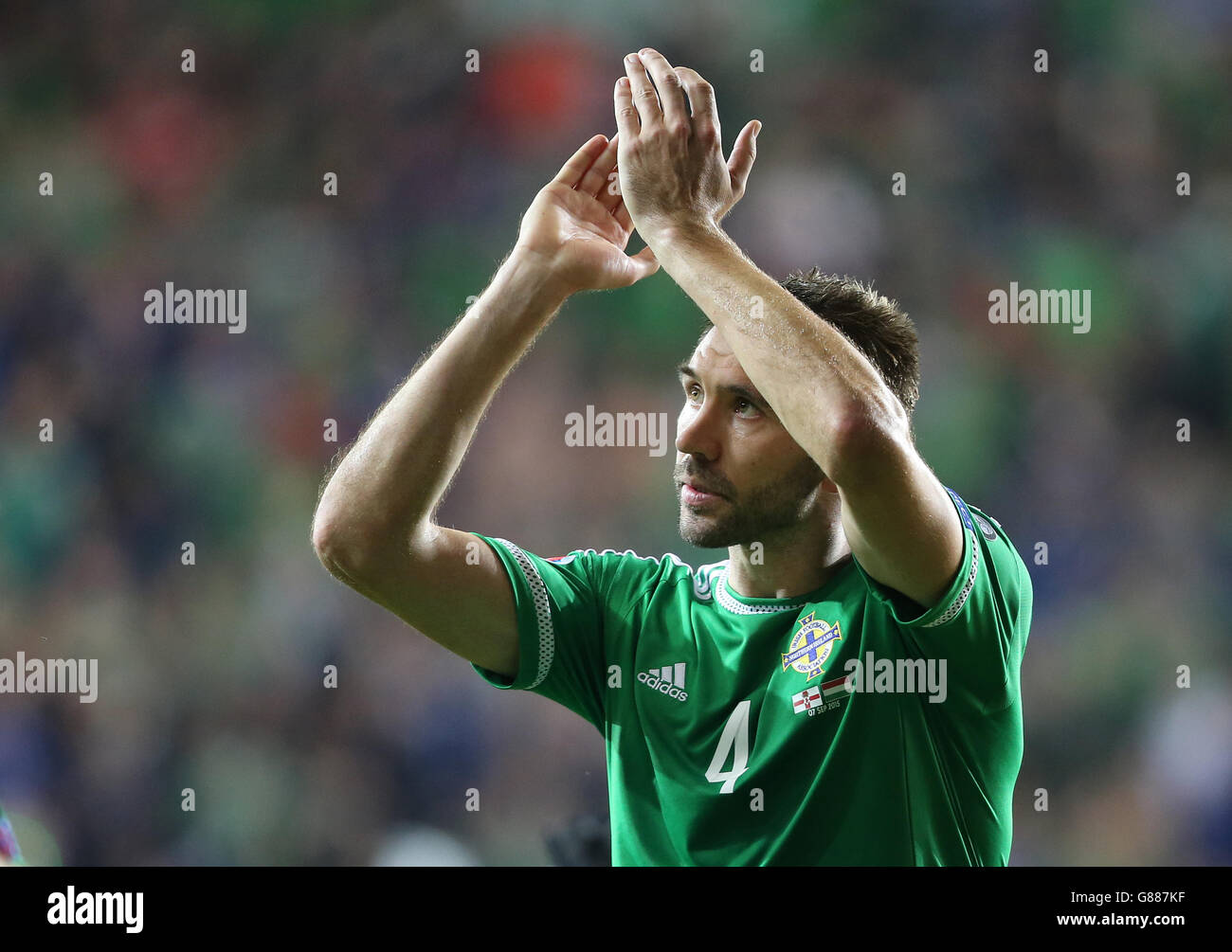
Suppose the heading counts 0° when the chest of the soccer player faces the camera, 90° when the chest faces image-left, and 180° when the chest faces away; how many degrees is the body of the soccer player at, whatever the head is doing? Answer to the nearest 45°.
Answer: approximately 45°

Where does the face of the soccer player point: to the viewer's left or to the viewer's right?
to the viewer's left
